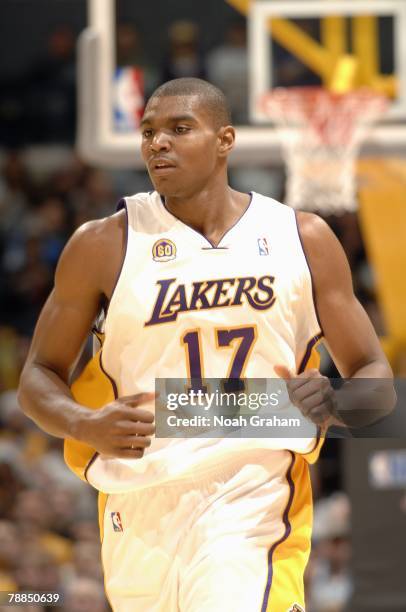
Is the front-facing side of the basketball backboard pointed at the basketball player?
yes

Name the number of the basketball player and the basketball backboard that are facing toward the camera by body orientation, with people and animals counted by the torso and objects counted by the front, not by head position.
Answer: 2

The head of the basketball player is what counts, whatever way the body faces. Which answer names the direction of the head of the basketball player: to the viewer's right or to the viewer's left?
to the viewer's left

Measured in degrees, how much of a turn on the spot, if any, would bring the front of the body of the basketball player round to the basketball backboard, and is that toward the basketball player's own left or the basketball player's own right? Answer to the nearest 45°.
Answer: approximately 180°

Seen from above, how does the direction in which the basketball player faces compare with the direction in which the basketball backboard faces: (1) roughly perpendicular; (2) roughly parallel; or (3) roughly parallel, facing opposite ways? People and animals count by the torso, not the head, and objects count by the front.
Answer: roughly parallel

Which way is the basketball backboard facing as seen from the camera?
toward the camera
